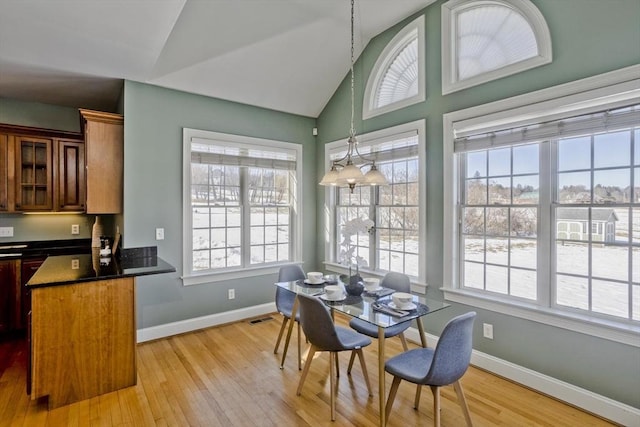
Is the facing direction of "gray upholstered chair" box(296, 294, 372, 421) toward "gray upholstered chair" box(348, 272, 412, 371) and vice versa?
yes

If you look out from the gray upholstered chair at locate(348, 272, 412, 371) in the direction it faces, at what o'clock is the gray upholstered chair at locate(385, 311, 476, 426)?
the gray upholstered chair at locate(385, 311, 476, 426) is roughly at 10 o'clock from the gray upholstered chair at locate(348, 272, 412, 371).

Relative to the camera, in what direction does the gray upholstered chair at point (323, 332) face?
facing away from the viewer and to the right of the viewer

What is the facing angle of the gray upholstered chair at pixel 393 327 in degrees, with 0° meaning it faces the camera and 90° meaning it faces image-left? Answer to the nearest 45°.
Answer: approximately 45°

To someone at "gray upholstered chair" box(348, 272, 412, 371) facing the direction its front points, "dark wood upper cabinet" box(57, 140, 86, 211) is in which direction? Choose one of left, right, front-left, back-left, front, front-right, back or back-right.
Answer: front-right

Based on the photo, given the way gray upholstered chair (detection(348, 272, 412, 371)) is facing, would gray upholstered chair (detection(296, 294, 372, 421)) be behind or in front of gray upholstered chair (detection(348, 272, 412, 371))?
in front

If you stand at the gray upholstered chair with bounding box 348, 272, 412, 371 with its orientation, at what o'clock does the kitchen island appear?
The kitchen island is roughly at 1 o'clock from the gray upholstered chair.

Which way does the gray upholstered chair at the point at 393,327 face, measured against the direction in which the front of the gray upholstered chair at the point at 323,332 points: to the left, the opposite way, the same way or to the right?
the opposite way

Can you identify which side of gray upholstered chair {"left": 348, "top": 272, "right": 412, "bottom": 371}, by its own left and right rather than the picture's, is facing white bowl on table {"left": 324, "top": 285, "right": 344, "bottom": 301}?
front

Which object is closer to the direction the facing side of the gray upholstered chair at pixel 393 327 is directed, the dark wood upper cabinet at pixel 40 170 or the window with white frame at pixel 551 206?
the dark wood upper cabinet

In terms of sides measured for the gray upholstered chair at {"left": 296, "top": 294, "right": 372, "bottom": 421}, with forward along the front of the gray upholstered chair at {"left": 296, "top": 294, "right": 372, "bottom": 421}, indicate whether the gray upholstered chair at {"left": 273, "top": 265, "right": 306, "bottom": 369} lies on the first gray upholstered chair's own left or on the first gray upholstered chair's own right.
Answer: on the first gray upholstered chair's own left

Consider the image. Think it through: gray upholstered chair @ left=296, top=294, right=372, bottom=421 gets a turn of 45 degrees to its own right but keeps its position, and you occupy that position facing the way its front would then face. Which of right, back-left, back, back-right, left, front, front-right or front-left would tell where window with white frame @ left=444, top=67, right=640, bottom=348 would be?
front
